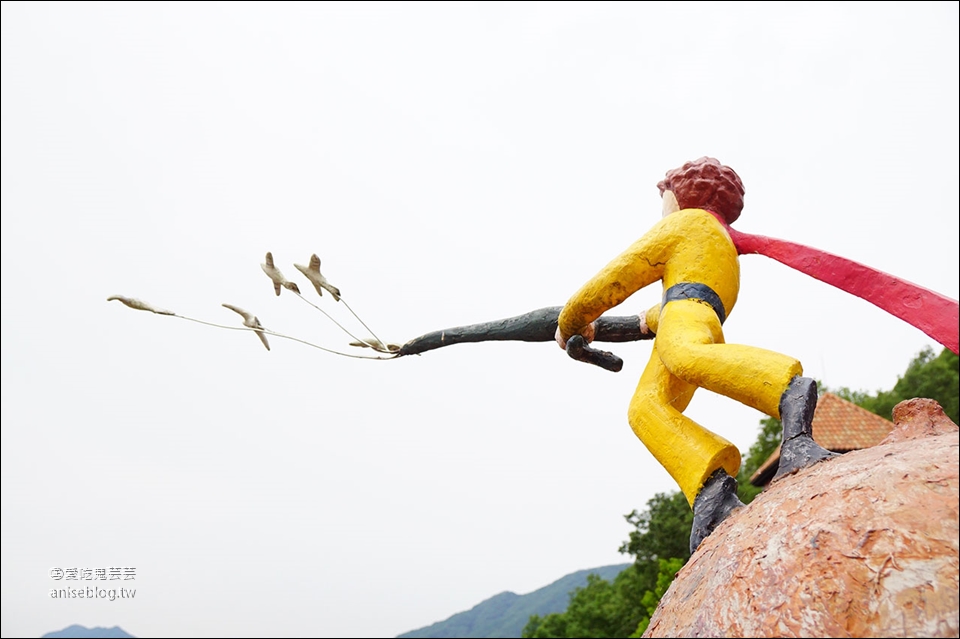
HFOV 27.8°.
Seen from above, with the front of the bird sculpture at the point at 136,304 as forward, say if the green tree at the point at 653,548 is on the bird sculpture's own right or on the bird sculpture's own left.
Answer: on the bird sculpture's own right

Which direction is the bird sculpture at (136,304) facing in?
to the viewer's left

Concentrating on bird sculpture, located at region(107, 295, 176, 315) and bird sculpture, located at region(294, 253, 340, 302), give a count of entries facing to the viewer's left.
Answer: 2

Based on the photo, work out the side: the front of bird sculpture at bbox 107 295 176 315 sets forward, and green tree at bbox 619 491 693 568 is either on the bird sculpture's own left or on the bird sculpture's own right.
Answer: on the bird sculpture's own right

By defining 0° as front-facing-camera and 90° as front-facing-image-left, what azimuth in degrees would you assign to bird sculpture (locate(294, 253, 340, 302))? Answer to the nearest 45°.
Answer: approximately 90°
